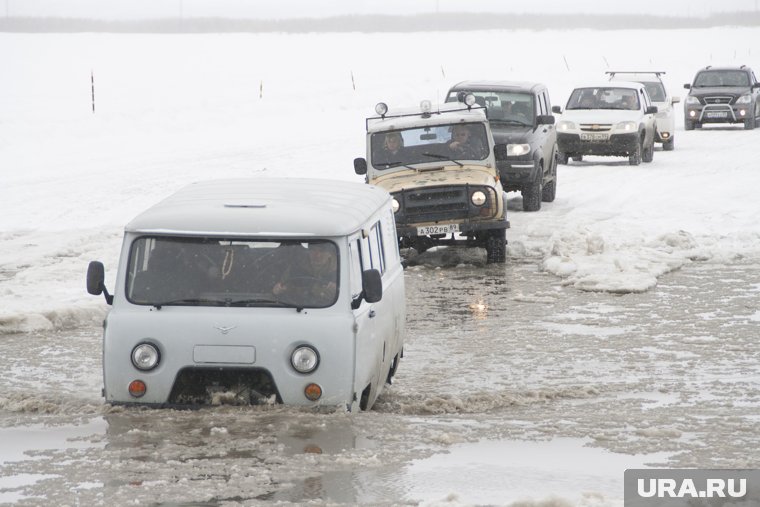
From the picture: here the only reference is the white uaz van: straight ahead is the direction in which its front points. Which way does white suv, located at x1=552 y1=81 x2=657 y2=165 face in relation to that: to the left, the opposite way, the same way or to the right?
the same way

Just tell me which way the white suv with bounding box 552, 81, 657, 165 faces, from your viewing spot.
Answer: facing the viewer

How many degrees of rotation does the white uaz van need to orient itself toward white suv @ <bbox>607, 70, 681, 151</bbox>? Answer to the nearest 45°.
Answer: approximately 135° to its left

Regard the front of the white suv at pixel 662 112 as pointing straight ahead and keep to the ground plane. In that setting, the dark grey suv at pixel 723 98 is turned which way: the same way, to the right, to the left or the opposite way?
the same way

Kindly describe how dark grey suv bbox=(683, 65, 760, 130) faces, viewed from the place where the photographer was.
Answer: facing the viewer

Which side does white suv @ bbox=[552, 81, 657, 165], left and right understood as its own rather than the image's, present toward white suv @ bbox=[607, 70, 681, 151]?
back

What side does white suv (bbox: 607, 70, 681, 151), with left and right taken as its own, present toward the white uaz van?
front

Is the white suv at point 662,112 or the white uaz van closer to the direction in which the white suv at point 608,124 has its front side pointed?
the white uaz van

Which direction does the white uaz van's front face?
toward the camera

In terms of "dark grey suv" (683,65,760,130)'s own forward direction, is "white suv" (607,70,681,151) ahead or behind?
ahead

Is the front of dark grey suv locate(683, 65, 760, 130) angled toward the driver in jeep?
yes

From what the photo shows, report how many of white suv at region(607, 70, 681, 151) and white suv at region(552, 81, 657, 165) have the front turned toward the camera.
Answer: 2

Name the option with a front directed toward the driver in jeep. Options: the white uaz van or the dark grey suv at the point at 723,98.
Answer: the dark grey suv

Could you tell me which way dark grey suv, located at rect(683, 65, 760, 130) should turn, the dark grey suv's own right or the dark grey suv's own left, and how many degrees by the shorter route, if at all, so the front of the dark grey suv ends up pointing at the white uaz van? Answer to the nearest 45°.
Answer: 0° — it already faces it

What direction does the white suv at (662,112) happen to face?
toward the camera

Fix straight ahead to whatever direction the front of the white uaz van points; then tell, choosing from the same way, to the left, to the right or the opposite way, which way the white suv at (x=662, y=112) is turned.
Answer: the same way

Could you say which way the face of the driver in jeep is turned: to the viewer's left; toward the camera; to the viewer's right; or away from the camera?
toward the camera
